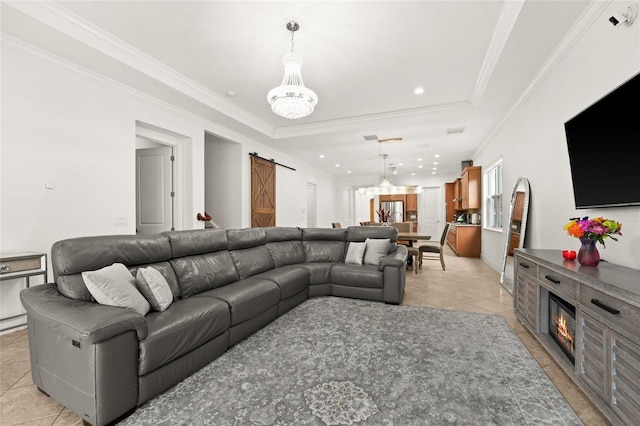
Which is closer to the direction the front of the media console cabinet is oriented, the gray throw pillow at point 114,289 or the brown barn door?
the gray throw pillow

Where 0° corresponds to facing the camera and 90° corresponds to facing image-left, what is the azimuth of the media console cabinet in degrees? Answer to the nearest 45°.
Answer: approximately 45°

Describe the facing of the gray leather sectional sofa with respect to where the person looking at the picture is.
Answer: facing the viewer and to the right of the viewer

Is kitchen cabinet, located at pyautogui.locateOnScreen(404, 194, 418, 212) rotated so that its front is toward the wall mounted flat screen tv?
yes

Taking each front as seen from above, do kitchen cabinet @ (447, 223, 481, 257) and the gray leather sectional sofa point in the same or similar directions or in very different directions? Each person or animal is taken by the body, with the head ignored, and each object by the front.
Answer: very different directions

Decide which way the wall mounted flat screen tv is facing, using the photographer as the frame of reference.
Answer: facing the viewer and to the left of the viewer

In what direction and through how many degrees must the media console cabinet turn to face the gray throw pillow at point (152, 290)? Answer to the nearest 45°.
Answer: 0° — it already faces it

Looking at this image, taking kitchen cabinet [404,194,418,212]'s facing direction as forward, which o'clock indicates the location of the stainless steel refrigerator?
The stainless steel refrigerator is roughly at 3 o'clock from the kitchen cabinet.

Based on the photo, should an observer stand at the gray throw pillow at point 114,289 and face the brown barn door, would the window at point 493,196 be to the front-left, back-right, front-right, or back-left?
front-right

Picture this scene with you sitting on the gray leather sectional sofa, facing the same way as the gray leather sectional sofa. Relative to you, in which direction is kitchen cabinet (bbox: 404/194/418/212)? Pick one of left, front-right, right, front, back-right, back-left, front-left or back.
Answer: left

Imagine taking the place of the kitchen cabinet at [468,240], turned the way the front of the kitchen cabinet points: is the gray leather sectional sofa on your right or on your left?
on your left

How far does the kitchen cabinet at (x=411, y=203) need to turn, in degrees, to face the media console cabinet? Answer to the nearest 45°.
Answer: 0° — it already faces it

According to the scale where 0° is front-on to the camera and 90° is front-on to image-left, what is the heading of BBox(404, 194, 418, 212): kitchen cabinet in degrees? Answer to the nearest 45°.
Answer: approximately 0°

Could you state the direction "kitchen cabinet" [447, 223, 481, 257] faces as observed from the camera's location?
facing to the left of the viewer

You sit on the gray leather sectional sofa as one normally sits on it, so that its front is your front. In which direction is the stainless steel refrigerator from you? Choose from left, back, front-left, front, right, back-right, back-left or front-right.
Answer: left

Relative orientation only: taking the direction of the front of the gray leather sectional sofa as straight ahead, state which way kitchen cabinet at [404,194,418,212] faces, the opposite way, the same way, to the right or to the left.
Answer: to the right

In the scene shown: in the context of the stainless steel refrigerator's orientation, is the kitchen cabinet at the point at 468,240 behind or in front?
in front

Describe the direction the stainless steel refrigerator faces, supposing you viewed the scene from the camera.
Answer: facing the viewer

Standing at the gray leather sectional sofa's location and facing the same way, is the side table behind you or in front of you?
behind
